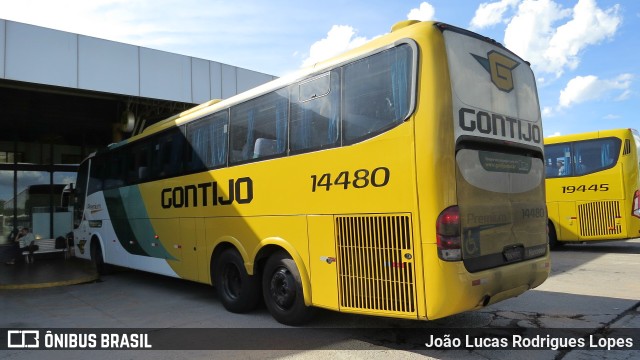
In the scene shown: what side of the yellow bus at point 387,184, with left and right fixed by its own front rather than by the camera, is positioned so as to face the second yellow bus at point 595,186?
right

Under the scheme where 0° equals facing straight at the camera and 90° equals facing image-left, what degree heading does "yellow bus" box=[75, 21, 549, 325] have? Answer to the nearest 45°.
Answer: approximately 135°

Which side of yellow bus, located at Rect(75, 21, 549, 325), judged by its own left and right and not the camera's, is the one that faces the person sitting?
front

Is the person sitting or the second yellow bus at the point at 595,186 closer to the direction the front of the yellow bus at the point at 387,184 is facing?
the person sitting

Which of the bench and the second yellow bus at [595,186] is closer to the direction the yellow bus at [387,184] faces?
the bench

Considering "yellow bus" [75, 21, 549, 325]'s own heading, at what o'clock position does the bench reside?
The bench is roughly at 12 o'clock from the yellow bus.
